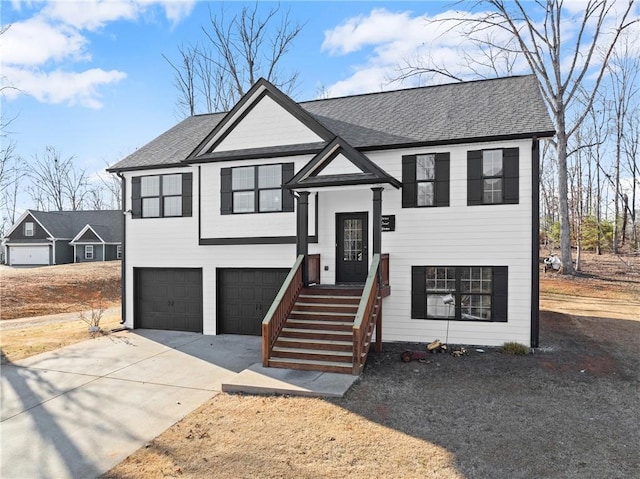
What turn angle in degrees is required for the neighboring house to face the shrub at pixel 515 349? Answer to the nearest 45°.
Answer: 0° — it already faces it

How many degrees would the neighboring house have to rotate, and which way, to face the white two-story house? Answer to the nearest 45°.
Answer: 0° — it already faces it

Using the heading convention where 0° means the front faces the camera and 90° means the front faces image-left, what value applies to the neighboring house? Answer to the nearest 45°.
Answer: approximately 0°
